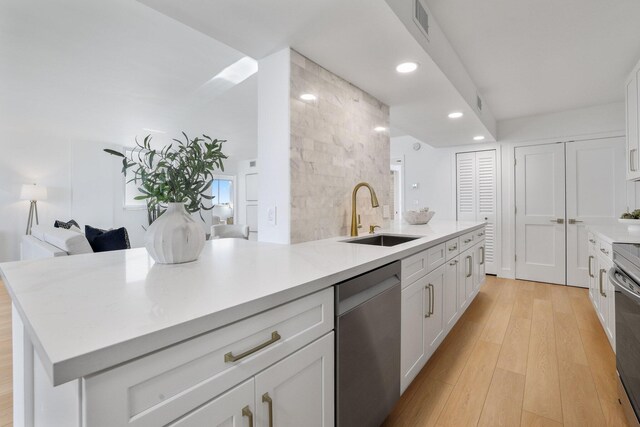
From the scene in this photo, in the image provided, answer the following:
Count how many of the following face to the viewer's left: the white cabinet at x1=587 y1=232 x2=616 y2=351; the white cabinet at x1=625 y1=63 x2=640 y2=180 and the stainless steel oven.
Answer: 3

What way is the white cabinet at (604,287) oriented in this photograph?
to the viewer's left

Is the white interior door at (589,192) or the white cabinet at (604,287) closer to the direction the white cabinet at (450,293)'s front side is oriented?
the white cabinet

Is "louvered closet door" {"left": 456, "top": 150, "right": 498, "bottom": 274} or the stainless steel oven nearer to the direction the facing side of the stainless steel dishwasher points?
the stainless steel oven

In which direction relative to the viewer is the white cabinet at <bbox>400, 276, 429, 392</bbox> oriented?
to the viewer's right

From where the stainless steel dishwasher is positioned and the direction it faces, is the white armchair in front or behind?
behind

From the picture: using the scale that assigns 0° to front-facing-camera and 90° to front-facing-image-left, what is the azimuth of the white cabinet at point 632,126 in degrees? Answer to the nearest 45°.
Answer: approximately 90°

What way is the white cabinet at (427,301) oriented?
to the viewer's right

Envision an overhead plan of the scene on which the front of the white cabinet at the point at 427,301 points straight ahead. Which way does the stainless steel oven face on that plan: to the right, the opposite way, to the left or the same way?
the opposite way

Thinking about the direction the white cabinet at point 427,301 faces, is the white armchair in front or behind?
behind

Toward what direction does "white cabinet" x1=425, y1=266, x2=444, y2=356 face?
to the viewer's right

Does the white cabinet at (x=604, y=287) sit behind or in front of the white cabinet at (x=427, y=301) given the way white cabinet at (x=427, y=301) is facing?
in front

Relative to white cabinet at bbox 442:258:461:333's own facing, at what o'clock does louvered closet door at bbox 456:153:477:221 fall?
The louvered closet door is roughly at 9 o'clock from the white cabinet.

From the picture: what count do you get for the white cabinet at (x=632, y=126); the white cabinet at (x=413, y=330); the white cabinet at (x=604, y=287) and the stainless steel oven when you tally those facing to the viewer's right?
1

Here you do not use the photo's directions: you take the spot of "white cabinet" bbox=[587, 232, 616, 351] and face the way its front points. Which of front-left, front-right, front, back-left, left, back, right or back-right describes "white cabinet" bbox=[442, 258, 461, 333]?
front-left

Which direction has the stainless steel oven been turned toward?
to the viewer's left

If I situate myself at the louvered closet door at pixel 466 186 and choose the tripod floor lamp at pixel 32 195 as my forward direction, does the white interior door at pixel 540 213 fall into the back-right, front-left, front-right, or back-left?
back-left

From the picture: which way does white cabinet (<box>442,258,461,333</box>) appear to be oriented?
to the viewer's right
